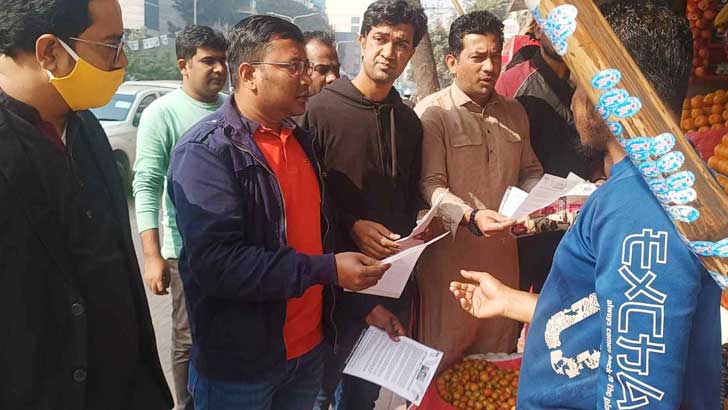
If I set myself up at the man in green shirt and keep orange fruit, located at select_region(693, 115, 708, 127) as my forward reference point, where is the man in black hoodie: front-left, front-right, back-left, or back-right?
front-right

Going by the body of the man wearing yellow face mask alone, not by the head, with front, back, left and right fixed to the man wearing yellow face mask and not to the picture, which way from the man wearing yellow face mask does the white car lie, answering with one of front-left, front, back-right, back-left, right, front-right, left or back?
back-left

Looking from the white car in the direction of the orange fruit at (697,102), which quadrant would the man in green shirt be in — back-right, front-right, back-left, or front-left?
front-right

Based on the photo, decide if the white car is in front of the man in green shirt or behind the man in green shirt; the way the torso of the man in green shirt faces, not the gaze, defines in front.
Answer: behind

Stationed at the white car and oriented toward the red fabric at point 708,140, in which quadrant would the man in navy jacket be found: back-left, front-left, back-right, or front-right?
front-right

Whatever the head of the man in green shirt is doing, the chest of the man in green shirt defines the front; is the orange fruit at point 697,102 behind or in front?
in front

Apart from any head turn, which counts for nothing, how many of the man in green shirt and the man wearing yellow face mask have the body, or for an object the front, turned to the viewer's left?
0

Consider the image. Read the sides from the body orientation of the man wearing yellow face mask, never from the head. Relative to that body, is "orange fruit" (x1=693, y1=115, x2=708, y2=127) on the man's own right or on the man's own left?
on the man's own left

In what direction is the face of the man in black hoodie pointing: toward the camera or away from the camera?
toward the camera

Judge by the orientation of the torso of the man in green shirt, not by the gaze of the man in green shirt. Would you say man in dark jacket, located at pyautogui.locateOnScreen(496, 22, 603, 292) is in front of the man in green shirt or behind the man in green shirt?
in front

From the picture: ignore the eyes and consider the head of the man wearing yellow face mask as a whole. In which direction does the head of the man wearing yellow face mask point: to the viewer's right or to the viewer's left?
to the viewer's right

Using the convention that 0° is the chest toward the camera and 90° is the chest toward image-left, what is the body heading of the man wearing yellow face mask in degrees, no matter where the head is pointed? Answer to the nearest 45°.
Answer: approximately 315°
